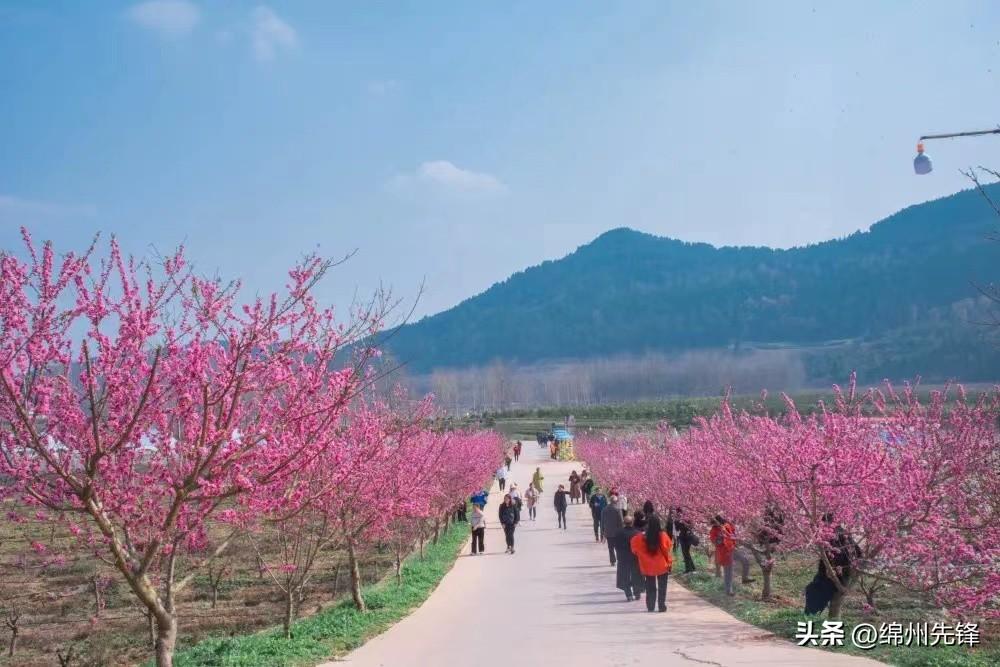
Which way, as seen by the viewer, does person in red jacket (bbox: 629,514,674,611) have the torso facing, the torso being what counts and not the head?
away from the camera

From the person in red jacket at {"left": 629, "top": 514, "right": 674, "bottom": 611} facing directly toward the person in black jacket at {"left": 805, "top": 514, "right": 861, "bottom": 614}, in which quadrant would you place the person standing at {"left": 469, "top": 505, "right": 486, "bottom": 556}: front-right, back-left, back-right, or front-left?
back-left

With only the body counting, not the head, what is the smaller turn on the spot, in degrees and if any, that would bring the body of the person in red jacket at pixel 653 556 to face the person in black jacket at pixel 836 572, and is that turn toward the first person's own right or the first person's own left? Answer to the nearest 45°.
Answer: approximately 90° to the first person's own right

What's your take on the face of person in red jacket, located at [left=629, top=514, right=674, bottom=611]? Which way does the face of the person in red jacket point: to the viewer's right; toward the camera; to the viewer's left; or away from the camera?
away from the camera

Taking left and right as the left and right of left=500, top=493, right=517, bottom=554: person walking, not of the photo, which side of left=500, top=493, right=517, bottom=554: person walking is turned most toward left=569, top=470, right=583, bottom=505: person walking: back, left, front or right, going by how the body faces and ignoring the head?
back

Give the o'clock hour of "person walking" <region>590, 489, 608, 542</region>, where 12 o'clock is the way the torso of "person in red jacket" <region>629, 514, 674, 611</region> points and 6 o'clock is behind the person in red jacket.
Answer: The person walking is roughly at 12 o'clock from the person in red jacket.

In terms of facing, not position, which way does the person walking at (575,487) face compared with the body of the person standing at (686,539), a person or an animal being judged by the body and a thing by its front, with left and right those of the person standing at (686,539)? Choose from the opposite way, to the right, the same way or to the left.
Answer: to the left

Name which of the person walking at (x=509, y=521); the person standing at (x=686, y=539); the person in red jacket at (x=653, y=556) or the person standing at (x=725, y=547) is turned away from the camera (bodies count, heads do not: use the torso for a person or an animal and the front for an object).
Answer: the person in red jacket

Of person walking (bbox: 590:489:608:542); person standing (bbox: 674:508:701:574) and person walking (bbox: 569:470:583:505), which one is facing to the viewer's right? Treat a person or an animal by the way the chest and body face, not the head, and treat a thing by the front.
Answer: person standing (bbox: 674:508:701:574)

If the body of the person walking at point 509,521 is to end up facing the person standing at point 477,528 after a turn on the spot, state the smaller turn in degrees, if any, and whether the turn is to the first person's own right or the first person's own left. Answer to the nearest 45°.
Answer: approximately 90° to the first person's own right
